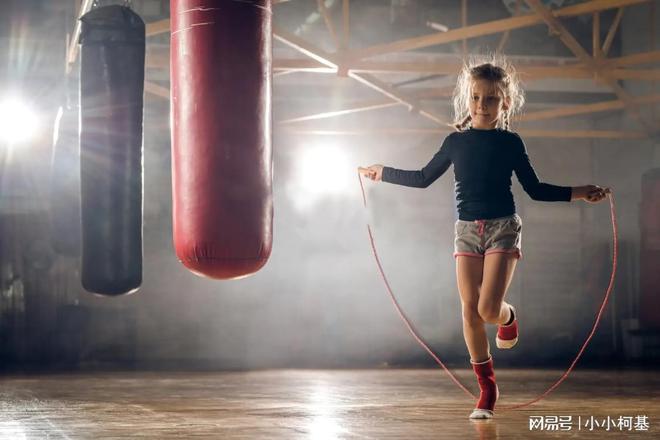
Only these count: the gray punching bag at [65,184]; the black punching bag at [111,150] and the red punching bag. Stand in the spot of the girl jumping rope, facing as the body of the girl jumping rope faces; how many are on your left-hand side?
0

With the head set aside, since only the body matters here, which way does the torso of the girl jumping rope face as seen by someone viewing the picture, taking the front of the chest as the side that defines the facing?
toward the camera

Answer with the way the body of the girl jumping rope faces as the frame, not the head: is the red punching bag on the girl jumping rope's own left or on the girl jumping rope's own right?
on the girl jumping rope's own right

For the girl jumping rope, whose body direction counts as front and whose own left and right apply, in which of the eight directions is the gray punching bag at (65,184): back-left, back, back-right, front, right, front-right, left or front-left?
back-right

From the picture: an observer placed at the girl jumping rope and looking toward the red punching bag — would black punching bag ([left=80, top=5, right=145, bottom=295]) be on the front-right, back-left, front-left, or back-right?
front-right

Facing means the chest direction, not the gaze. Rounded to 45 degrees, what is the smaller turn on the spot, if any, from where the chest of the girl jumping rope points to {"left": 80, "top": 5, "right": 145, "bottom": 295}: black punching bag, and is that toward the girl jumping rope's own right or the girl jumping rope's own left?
approximately 135° to the girl jumping rope's own right

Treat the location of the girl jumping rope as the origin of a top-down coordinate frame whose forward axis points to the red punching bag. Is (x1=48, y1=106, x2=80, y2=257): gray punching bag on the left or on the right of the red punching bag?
right

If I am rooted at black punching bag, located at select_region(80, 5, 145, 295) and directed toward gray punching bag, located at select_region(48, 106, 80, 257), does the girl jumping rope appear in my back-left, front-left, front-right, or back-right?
back-right
